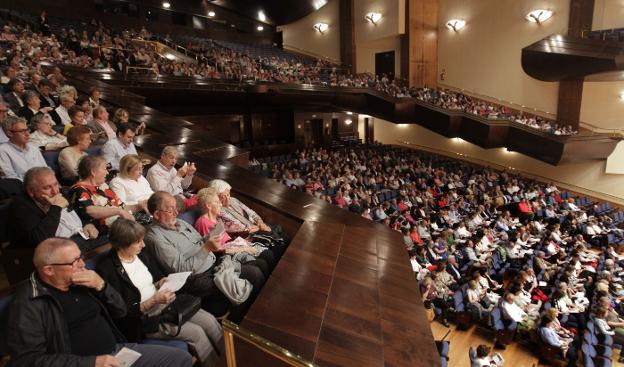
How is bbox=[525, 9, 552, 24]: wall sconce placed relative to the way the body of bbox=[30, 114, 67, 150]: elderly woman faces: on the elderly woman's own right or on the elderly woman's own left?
on the elderly woman's own left

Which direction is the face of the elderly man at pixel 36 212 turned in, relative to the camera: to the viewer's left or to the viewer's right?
to the viewer's right

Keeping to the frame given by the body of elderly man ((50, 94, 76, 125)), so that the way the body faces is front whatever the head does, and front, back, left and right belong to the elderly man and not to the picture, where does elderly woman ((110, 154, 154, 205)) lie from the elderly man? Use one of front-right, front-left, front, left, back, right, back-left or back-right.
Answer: front-right

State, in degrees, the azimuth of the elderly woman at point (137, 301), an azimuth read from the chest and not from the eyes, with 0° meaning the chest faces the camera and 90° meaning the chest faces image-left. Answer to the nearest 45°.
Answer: approximately 315°

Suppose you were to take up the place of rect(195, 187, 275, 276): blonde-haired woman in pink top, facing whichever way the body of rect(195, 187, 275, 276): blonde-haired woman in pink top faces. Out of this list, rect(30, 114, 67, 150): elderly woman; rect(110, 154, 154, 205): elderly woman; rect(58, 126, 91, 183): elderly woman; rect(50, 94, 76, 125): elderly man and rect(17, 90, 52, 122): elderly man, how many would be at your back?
5

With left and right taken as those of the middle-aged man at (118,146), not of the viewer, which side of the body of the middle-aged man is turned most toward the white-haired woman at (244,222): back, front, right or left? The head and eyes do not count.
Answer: front

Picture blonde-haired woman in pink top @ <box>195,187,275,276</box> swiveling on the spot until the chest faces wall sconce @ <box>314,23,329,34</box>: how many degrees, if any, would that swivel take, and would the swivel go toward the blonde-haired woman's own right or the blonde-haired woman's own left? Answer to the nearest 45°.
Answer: approximately 135° to the blonde-haired woman's own left

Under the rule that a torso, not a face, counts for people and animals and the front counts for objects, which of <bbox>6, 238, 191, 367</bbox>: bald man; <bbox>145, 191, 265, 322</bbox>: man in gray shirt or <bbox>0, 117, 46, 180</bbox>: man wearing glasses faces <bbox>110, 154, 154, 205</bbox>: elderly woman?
the man wearing glasses

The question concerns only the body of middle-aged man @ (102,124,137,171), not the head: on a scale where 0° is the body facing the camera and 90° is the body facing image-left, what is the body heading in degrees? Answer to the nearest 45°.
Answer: approximately 315°

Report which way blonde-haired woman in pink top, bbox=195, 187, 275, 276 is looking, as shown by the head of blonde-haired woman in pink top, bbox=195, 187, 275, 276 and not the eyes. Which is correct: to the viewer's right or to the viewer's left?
to the viewer's right

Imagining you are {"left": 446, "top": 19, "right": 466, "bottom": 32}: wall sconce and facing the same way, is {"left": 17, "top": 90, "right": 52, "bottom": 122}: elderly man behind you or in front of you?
in front

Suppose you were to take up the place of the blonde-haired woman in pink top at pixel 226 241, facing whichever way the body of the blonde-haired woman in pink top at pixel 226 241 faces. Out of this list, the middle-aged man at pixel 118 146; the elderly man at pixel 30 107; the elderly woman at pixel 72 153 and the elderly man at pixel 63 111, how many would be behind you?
4

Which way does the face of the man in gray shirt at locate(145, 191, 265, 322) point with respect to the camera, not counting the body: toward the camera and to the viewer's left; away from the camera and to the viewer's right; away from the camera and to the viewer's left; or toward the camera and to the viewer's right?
toward the camera and to the viewer's right

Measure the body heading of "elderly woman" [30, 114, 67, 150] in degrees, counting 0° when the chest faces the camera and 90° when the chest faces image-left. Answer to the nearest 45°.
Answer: approximately 315°
